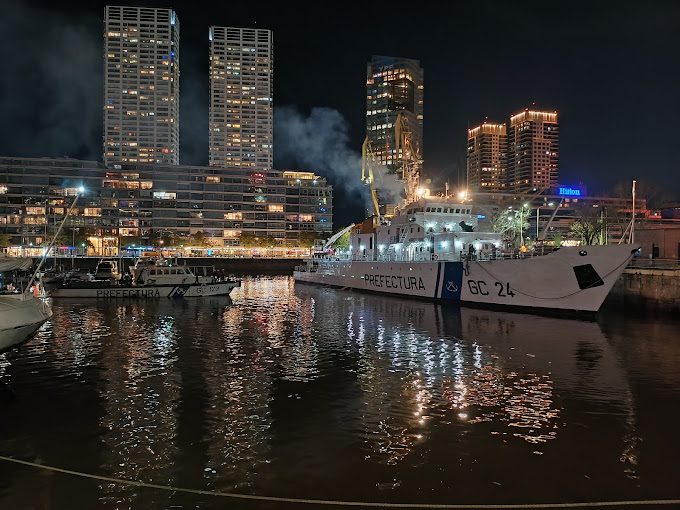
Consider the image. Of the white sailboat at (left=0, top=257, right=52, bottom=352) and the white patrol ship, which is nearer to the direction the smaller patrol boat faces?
the white patrol ship

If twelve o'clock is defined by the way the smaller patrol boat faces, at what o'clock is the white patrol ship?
The white patrol ship is roughly at 1 o'clock from the smaller patrol boat.

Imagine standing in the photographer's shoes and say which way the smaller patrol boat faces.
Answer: facing to the right of the viewer

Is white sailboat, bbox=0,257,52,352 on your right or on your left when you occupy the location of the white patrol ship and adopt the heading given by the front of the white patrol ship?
on your right

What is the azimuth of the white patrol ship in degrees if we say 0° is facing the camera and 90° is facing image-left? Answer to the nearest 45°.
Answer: approximately 315°

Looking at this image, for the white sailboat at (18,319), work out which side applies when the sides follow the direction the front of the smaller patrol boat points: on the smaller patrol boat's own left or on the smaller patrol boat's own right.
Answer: on the smaller patrol boat's own right

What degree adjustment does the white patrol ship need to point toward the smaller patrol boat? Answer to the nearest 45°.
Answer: approximately 135° to its right
